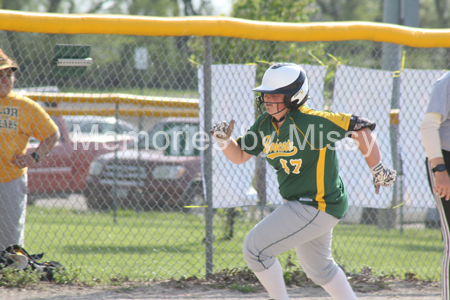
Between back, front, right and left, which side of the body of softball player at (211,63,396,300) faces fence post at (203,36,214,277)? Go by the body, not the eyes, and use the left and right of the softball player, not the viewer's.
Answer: right

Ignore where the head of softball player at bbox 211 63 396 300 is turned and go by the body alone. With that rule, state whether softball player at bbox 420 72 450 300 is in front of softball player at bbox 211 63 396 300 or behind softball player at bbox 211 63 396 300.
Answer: behind

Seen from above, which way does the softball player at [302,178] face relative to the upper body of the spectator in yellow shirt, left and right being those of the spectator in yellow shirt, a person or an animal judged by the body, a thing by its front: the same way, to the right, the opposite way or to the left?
to the right

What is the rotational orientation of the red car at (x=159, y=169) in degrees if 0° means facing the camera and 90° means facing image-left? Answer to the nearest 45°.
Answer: approximately 45°

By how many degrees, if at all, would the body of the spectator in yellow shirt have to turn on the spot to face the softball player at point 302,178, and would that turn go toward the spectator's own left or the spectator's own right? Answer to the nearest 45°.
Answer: approximately 45° to the spectator's own left

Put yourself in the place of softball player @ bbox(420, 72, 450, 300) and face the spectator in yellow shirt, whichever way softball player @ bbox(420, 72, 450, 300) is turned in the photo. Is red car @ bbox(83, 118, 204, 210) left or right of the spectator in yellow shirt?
right

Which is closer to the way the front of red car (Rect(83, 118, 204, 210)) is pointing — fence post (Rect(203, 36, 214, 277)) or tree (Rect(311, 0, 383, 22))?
the fence post

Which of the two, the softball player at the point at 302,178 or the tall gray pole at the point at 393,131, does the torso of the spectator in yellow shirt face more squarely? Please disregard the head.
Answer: the softball player

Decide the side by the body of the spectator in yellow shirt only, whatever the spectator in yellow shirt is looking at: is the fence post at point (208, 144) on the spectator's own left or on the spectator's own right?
on the spectator's own left

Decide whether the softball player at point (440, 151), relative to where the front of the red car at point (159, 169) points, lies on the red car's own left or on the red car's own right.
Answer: on the red car's own left

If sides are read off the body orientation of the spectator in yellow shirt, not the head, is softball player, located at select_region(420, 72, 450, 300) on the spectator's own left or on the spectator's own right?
on the spectator's own left

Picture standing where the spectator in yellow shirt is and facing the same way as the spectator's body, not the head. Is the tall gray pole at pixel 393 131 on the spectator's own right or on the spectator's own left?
on the spectator's own left
